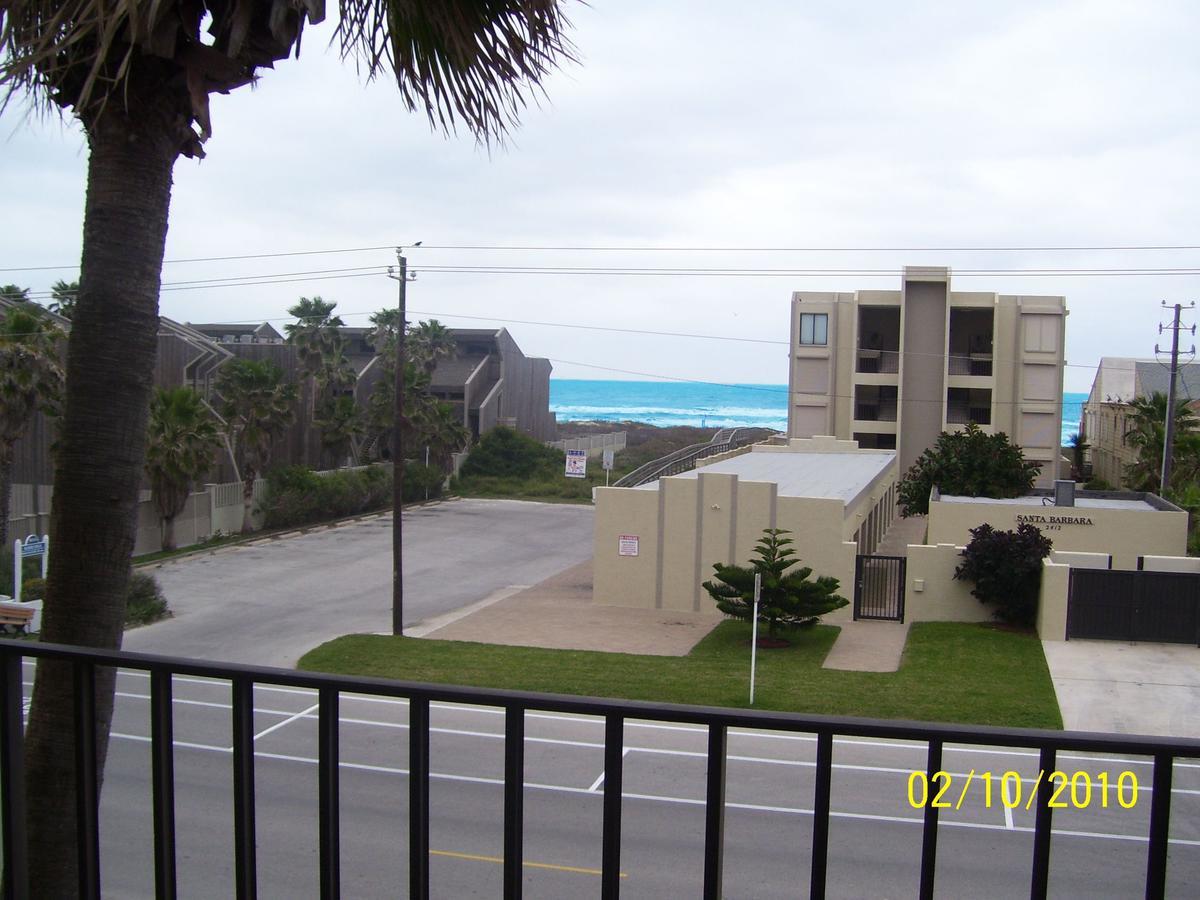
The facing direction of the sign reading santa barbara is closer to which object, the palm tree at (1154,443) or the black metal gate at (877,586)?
the black metal gate

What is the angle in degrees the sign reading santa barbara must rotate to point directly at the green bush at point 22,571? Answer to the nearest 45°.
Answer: approximately 45° to its right

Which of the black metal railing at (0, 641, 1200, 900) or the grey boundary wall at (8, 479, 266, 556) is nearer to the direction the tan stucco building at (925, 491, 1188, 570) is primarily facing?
the black metal railing

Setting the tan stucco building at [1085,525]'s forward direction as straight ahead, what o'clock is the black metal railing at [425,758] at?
The black metal railing is roughly at 12 o'clock from the tan stucco building.

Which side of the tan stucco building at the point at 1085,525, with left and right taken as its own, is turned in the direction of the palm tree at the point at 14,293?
right

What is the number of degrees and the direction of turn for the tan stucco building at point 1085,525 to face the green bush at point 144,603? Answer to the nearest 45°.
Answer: approximately 45° to its right

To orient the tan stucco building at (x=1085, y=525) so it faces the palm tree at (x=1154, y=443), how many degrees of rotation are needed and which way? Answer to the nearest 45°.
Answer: approximately 180°

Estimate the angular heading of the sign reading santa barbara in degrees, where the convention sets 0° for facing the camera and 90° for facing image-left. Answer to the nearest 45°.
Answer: approximately 0°

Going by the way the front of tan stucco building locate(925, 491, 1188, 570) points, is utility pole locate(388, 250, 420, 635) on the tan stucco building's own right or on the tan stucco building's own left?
on the tan stucco building's own right

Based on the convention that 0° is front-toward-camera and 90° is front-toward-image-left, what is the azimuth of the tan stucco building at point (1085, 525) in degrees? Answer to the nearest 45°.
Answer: approximately 0°
